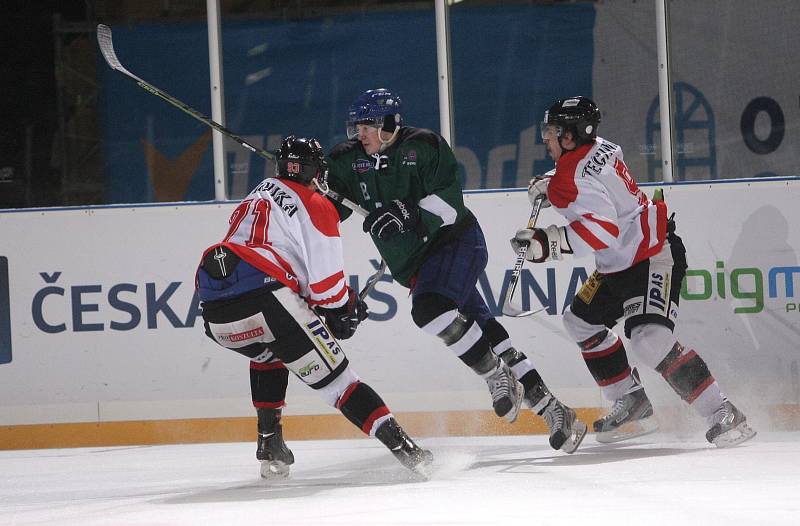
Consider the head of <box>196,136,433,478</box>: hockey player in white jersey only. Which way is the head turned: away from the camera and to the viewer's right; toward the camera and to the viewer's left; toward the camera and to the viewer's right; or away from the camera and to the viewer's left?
away from the camera and to the viewer's right

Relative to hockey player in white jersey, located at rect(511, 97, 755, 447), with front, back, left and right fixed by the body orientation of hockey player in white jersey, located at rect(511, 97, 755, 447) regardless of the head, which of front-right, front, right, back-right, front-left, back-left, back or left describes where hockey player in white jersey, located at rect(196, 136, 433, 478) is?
front-left

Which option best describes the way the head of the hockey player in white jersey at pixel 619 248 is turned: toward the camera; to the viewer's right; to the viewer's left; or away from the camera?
to the viewer's left

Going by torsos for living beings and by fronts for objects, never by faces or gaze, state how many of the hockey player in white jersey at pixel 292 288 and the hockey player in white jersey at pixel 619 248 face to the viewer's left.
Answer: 1

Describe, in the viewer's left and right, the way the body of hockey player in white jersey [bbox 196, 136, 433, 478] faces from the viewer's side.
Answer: facing away from the viewer and to the right of the viewer

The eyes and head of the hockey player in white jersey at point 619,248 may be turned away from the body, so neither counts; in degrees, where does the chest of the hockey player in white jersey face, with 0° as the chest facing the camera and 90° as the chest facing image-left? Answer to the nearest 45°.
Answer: approximately 90°

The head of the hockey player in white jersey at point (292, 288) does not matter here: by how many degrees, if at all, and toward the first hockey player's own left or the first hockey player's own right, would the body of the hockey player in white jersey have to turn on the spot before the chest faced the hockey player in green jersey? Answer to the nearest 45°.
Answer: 0° — they already face them
